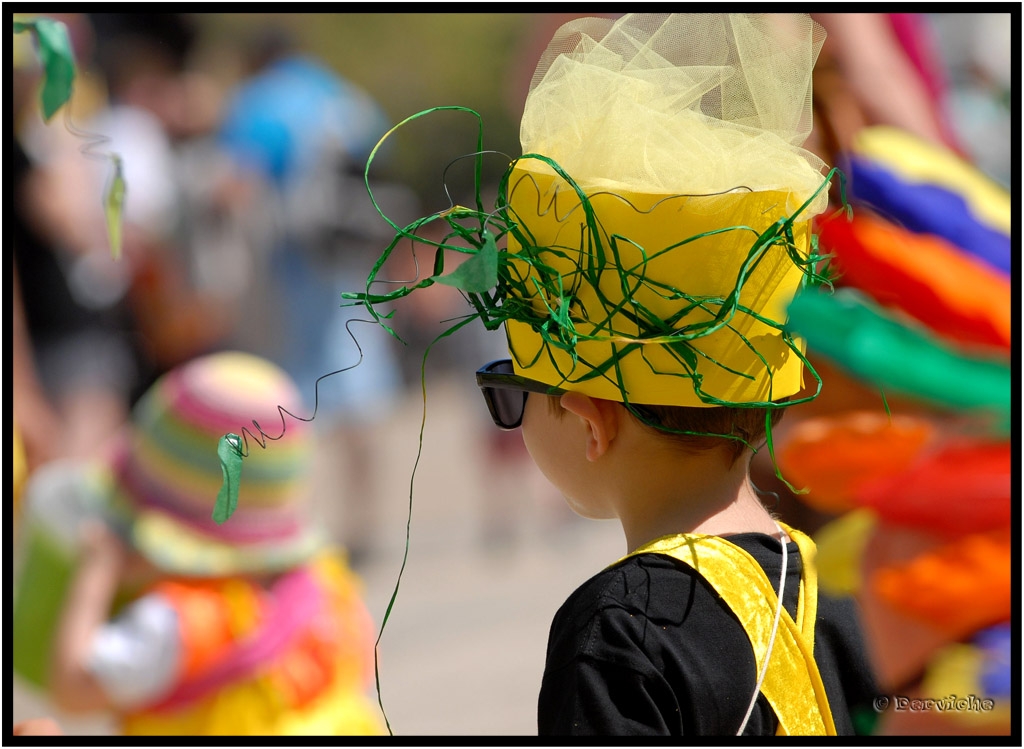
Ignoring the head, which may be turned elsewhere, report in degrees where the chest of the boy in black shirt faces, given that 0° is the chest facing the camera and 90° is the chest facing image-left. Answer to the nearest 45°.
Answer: approximately 135°

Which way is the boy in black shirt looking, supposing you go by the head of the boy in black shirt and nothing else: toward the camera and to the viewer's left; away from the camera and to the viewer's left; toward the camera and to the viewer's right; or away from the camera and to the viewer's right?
away from the camera and to the viewer's left

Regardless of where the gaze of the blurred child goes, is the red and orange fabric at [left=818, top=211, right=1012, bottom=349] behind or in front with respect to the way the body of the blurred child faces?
behind

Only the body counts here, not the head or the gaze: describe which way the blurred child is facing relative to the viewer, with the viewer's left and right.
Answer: facing away from the viewer and to the left of the viewer

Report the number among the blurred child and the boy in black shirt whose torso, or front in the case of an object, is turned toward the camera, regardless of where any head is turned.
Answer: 0
